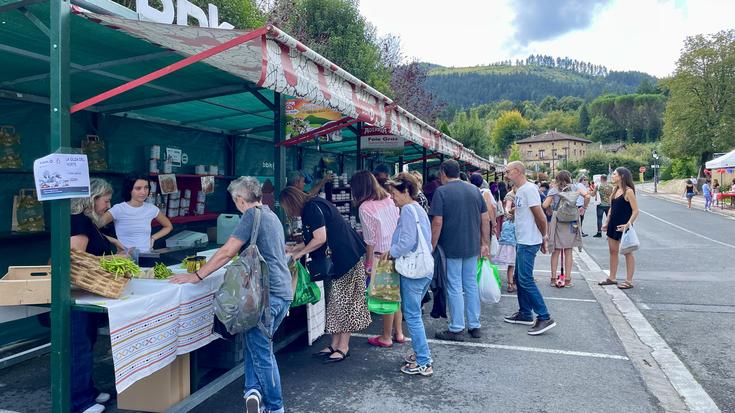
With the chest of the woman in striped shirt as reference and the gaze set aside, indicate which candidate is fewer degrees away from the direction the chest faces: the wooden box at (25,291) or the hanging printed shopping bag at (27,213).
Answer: the hanging printed shopping bag

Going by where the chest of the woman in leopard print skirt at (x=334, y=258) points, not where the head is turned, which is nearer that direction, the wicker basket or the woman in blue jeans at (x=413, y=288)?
the wicker basket

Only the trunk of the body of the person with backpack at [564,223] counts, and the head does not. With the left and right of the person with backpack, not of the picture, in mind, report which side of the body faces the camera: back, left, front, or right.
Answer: back

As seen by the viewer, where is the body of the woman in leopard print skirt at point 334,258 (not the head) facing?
to the viewer's left

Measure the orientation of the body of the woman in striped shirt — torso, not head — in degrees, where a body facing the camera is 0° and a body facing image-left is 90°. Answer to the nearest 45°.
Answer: approximately 135°

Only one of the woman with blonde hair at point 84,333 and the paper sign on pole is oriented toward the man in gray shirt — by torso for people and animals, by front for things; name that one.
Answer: the woman with blonde hair

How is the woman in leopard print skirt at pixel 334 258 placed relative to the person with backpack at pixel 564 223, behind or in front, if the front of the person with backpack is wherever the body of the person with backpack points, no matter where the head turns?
behind

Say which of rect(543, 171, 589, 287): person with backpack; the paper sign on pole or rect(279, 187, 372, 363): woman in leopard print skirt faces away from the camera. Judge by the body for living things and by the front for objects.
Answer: the person with backpack

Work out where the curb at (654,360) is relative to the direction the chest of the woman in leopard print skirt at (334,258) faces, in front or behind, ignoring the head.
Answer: behind

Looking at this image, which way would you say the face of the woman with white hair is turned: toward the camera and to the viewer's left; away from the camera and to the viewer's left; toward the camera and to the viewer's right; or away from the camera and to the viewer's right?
away from the camera and to the viewer's left

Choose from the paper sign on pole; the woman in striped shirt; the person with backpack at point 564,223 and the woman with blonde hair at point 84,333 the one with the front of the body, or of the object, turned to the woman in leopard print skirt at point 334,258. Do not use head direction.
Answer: the woman with blonde hair

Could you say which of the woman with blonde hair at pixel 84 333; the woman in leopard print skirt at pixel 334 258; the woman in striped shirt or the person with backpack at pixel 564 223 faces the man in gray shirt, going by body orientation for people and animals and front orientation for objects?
the woman with blonde hair

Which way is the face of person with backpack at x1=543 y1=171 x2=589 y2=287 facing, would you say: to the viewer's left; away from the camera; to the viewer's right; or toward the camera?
away from the camera

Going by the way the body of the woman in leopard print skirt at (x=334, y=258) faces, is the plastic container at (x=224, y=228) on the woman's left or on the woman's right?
on the woman's right

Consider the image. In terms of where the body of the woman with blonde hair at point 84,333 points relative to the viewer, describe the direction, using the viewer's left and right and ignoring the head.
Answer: facing to the right of the viewer

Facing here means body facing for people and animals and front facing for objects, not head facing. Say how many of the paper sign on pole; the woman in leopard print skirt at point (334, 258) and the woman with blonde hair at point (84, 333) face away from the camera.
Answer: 0

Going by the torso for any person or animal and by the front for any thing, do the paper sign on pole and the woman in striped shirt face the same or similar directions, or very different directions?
very different directions

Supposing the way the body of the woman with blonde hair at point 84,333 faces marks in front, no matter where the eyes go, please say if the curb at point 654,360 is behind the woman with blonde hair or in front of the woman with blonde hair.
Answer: in front

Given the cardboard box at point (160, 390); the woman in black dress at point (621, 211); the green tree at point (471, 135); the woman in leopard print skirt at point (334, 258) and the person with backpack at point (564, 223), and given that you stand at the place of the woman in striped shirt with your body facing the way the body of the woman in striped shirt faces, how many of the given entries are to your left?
2

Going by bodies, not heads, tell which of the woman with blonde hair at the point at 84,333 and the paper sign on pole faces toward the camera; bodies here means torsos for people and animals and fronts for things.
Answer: the paper sign on pole

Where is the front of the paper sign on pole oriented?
toward the camera

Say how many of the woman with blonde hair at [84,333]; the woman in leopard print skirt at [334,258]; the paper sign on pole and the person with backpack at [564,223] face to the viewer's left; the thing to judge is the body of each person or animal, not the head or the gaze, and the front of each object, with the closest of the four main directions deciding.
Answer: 1

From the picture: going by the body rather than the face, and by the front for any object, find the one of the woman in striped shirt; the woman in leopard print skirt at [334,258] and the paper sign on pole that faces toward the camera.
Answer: the paper sign on pole

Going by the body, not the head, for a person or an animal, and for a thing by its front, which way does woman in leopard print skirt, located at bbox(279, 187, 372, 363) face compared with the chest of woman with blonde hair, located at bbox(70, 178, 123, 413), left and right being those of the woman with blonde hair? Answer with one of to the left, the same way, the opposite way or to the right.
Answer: the opposite way
